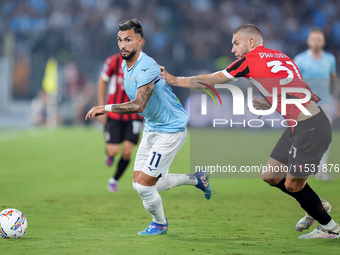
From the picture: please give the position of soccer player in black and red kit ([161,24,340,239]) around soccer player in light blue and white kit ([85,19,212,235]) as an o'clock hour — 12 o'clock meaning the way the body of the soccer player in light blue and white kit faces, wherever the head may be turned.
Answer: The soccer player in black and red kit is roughly at 8 o'clock from the soccer player in light blue and white kit.

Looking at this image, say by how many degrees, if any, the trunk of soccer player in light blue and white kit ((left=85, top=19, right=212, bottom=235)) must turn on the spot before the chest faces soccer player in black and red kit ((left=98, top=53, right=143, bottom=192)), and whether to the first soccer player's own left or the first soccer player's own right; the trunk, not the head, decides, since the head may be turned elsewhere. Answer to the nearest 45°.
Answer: approximately 135° to the first soccer player's own right

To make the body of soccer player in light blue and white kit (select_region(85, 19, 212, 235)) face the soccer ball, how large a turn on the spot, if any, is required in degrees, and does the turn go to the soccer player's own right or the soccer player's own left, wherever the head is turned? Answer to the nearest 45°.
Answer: approximately 45° to the soccer player's own right

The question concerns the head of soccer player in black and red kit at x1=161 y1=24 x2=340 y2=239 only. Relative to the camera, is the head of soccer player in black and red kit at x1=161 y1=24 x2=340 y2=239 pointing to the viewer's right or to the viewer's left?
to the viewer's left

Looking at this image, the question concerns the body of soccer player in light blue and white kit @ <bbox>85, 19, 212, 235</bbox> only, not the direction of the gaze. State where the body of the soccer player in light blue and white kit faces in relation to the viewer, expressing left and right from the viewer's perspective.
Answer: facing the viewer and to the left of the viewer

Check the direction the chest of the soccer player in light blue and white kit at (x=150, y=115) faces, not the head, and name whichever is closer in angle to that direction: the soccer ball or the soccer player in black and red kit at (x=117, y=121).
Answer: the soccer ball

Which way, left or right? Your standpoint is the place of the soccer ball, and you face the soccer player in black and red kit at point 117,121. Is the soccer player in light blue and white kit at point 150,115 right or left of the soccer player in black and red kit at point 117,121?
right

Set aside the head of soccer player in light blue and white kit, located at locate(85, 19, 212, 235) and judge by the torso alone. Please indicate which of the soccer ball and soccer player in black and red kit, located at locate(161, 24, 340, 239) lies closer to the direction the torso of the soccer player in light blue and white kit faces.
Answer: the soccer ball
